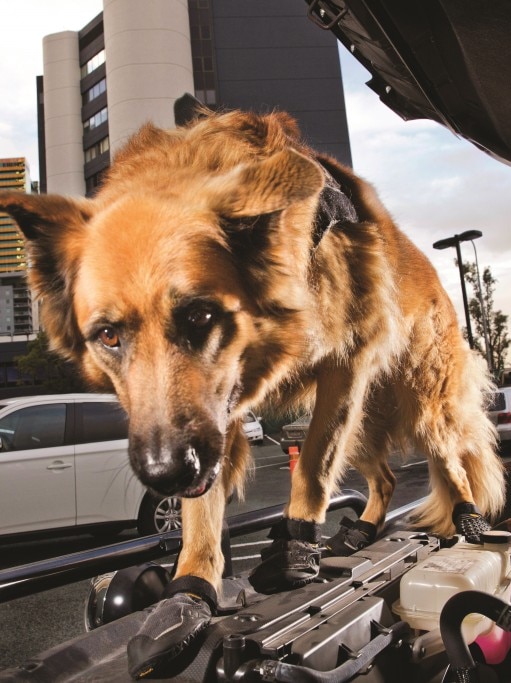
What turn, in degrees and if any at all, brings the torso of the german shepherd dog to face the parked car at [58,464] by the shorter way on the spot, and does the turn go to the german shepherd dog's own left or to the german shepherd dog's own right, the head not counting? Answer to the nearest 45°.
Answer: approximately 90° to the german shepherd dog's own right

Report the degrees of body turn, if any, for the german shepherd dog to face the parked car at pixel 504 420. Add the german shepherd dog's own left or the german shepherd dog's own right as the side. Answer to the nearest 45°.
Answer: approximately 180°

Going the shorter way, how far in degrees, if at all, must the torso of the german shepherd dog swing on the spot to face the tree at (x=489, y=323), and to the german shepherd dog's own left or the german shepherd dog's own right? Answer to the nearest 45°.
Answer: approximately 180°

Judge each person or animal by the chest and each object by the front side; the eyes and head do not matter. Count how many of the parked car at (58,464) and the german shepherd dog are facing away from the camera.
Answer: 0

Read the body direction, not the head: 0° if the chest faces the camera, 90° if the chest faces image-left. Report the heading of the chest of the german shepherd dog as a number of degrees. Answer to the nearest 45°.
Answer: approximately 45°
